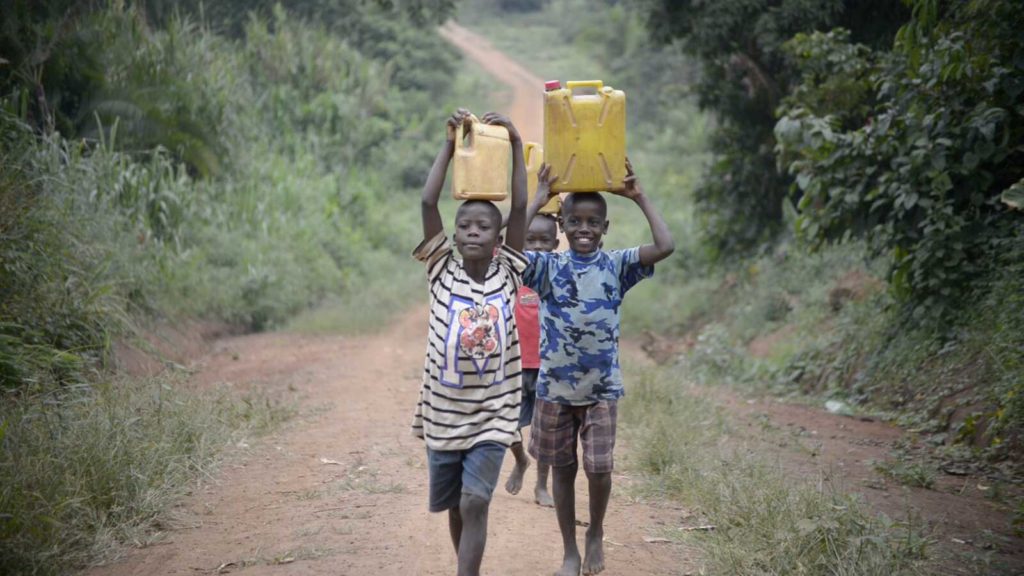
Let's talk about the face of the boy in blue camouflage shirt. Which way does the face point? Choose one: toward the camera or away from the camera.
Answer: toward the camera

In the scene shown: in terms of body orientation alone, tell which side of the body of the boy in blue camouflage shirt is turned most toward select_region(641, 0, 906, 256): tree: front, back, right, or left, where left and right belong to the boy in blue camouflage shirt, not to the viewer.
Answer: back

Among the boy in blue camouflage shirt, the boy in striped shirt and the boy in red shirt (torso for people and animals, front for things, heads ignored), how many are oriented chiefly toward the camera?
3

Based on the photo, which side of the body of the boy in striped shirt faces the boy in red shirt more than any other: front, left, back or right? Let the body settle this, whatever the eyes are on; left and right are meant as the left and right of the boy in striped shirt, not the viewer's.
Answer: back

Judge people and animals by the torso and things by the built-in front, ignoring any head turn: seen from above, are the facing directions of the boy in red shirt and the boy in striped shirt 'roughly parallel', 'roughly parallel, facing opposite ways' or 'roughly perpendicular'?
roughly parallel

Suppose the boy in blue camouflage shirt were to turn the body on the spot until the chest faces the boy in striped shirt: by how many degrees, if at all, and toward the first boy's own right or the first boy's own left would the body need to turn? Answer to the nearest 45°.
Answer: approximately 45° to the first boy's own right

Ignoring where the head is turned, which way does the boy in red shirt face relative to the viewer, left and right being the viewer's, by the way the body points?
facing the viewer

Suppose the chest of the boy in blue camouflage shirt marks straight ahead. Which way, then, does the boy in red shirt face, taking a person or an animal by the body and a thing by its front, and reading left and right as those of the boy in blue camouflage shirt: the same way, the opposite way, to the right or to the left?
the same way

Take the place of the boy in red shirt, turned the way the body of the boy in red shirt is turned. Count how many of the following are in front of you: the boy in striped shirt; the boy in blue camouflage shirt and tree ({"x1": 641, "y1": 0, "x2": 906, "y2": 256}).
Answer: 2

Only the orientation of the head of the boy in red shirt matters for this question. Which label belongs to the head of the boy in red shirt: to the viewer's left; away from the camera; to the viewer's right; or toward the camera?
toward the camera

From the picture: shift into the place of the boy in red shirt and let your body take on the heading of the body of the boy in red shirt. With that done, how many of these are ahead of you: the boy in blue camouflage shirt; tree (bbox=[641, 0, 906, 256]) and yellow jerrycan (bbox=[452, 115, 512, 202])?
2

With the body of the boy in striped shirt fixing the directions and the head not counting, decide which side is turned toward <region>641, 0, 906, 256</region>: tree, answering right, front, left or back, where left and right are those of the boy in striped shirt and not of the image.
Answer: back

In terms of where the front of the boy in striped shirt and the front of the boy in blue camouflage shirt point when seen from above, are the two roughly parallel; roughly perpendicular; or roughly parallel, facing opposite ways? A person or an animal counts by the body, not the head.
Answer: roughly parallel

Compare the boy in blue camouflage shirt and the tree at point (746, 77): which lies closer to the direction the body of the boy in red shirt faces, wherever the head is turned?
the boy in blue camouflage shirt
